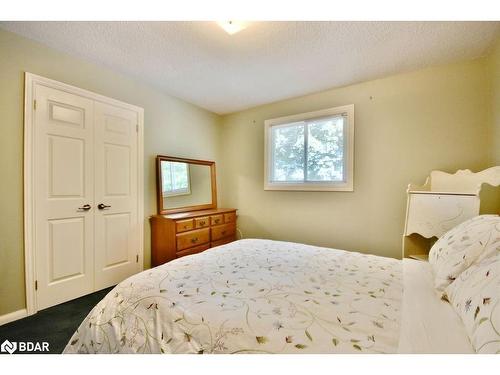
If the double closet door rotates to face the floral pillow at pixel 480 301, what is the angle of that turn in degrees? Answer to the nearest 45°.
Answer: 0° — it already faces it

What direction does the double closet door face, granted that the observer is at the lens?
facing the viewer and to the right of the viewer

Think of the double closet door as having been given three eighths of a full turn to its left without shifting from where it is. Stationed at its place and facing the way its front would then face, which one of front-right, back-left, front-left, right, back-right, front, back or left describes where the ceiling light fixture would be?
back-right

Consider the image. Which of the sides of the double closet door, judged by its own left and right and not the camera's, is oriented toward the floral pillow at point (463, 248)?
front

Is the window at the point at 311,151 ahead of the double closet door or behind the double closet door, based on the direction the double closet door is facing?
ahead
